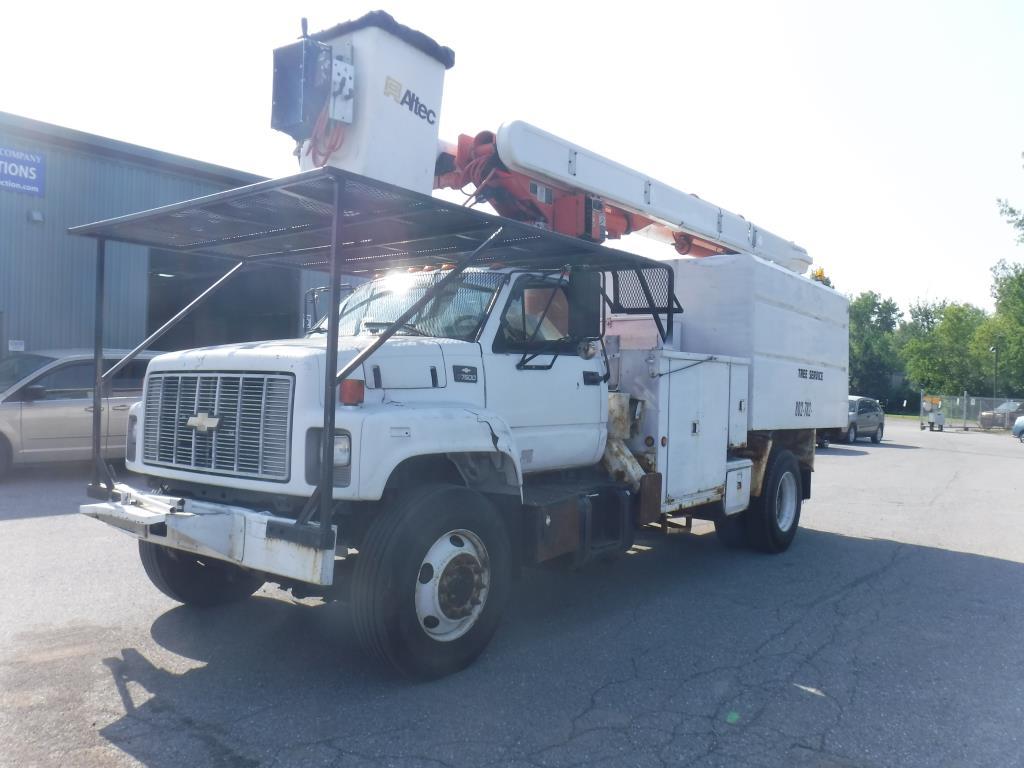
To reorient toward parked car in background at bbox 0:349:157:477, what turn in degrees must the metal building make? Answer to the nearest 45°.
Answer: approximately 45° to its right

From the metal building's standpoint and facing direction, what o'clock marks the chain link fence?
The chain link fence is roughly at 10 o'clock from the metal building.

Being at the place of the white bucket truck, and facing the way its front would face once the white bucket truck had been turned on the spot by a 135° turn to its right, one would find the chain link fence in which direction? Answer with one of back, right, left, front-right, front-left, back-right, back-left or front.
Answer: front-right

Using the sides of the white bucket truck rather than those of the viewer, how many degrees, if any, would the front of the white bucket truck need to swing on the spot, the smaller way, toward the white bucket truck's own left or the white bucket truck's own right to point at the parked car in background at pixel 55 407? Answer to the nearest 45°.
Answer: approximately 90° to the white bucket truck's own right

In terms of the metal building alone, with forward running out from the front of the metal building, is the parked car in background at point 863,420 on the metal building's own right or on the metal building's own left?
on the metal building's own left

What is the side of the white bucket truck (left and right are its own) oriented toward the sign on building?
right

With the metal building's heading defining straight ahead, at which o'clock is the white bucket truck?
The white bucket truck is roughly at 1 o'clock from the metal building.

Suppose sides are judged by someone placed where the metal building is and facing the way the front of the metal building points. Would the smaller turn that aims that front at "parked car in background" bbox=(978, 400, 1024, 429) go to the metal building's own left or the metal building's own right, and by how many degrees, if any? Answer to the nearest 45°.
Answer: approximately 45° to the metal building's own left

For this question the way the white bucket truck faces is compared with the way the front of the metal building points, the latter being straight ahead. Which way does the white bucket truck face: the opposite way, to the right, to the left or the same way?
to the right

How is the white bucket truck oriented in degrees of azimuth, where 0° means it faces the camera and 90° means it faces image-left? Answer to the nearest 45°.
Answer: approximately 45°

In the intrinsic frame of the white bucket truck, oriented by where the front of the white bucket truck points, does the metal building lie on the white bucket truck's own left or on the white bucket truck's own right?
on the white bucket truck's own right
